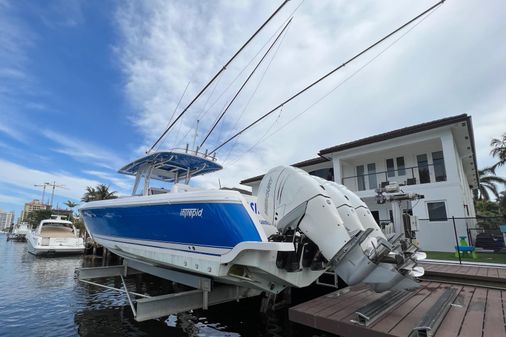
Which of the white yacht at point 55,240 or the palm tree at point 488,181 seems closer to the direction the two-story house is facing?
the white yacht

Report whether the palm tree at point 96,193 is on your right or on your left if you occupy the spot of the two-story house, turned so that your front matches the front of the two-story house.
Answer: on your right

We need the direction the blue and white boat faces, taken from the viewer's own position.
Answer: facing away from the viewer and to the left of the viewer

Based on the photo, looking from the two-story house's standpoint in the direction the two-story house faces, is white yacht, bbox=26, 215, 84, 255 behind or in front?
in front

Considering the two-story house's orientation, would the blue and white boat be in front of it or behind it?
in front

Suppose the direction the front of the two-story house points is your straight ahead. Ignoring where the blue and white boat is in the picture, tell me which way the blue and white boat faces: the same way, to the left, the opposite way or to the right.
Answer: to the right

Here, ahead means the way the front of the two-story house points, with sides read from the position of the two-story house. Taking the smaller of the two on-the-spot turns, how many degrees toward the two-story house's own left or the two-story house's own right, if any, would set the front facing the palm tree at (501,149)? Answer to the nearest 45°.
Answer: approximately 180°

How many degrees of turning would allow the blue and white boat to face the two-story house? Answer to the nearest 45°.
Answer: approximately 90° to its right

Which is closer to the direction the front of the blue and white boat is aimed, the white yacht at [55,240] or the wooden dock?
the white yacht

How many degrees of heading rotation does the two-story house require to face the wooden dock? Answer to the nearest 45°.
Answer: approximately 45° to its left

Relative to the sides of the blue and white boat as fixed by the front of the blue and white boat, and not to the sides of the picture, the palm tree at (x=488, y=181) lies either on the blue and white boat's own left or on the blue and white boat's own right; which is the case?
on the blue and white boat's own right
